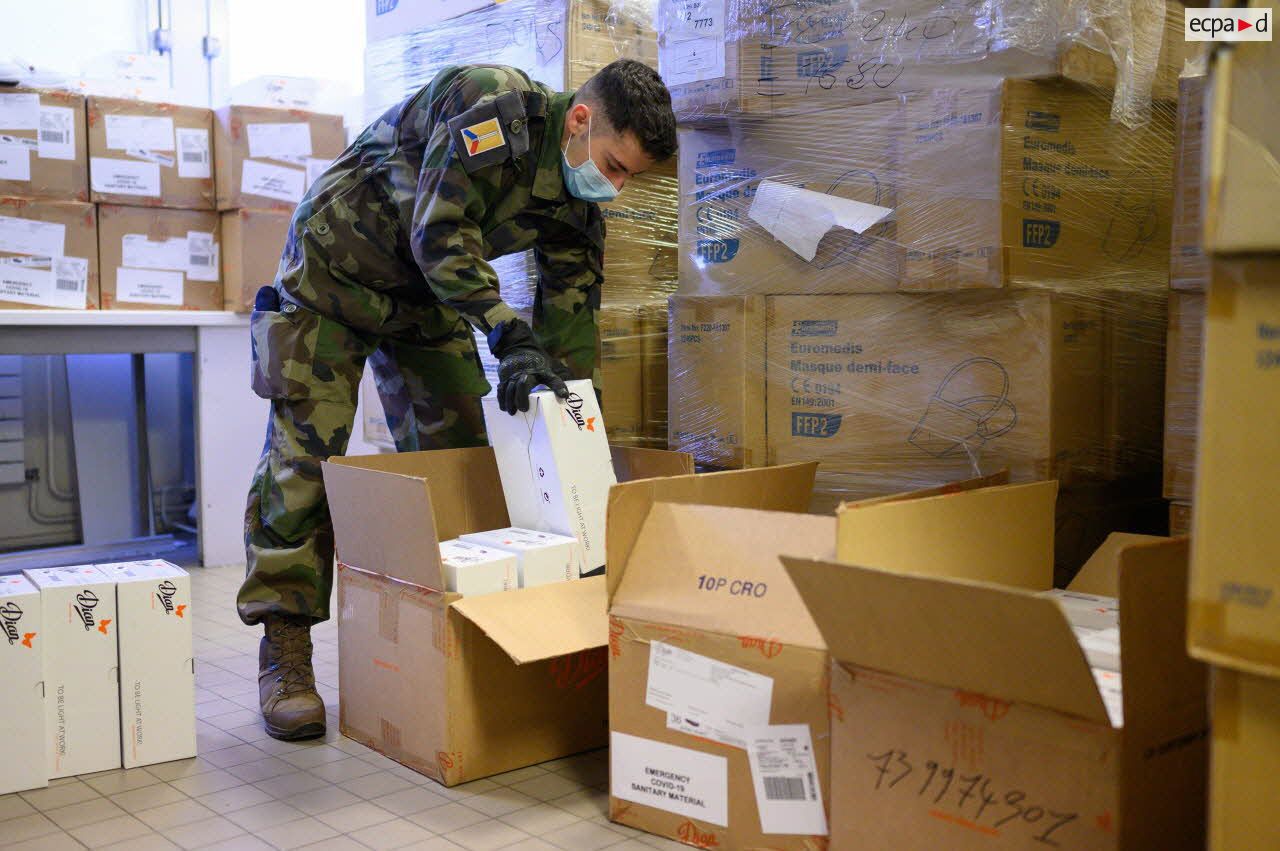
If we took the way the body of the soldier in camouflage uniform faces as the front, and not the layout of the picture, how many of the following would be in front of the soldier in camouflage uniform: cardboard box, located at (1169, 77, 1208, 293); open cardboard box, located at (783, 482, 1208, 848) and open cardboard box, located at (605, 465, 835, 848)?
3

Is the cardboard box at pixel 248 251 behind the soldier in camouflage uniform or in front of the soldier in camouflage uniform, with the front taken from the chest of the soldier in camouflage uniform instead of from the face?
behind

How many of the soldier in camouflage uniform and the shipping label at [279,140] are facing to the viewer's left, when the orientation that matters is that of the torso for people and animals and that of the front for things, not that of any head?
0

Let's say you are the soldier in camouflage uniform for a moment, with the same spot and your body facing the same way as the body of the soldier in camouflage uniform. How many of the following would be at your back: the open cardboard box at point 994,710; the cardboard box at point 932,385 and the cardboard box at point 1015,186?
0

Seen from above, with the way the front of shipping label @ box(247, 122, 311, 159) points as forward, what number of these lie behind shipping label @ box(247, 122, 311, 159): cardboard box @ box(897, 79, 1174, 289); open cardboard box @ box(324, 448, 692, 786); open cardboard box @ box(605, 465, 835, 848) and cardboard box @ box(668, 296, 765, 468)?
0

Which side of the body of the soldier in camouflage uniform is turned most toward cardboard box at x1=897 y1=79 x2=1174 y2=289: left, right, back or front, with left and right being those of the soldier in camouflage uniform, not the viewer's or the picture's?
front

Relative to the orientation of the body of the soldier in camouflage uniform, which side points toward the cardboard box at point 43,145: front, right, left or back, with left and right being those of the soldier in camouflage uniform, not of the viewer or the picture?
back

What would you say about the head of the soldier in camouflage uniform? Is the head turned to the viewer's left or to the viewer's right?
to the viewer's right

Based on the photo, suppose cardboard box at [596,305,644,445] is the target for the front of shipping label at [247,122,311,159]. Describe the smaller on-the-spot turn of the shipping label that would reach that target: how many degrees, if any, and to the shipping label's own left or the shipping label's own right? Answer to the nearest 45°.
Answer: approximately 45° to the shipping label's own left

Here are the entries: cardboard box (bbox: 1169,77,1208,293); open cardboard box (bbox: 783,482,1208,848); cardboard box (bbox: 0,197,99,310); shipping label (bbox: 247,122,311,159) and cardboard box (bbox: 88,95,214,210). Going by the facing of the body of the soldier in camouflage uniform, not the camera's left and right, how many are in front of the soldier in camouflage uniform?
2

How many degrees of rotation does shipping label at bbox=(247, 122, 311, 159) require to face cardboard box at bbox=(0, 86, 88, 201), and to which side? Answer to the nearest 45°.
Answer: approximately 90° to its right

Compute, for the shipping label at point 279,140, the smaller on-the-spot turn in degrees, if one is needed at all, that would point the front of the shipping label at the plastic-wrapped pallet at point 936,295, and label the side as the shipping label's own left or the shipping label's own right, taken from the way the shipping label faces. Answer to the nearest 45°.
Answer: approximately 45° to the shipping label's own left

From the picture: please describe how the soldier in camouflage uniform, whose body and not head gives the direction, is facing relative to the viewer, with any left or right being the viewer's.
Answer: facing the viewer and to the right of the viewer

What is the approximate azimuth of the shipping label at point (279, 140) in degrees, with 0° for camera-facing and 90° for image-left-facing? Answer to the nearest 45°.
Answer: approximately 0°

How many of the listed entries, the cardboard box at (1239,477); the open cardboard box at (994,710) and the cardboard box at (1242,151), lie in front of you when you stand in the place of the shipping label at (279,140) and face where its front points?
3

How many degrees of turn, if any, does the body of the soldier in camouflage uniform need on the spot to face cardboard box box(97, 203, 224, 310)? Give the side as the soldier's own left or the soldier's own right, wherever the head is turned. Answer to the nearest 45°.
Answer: approximately 180°

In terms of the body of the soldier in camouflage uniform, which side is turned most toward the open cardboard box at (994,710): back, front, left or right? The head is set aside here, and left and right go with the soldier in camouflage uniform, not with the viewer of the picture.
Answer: front

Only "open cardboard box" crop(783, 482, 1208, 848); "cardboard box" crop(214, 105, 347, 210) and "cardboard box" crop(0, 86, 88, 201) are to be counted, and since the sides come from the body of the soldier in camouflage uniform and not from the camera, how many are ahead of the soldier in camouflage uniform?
1
